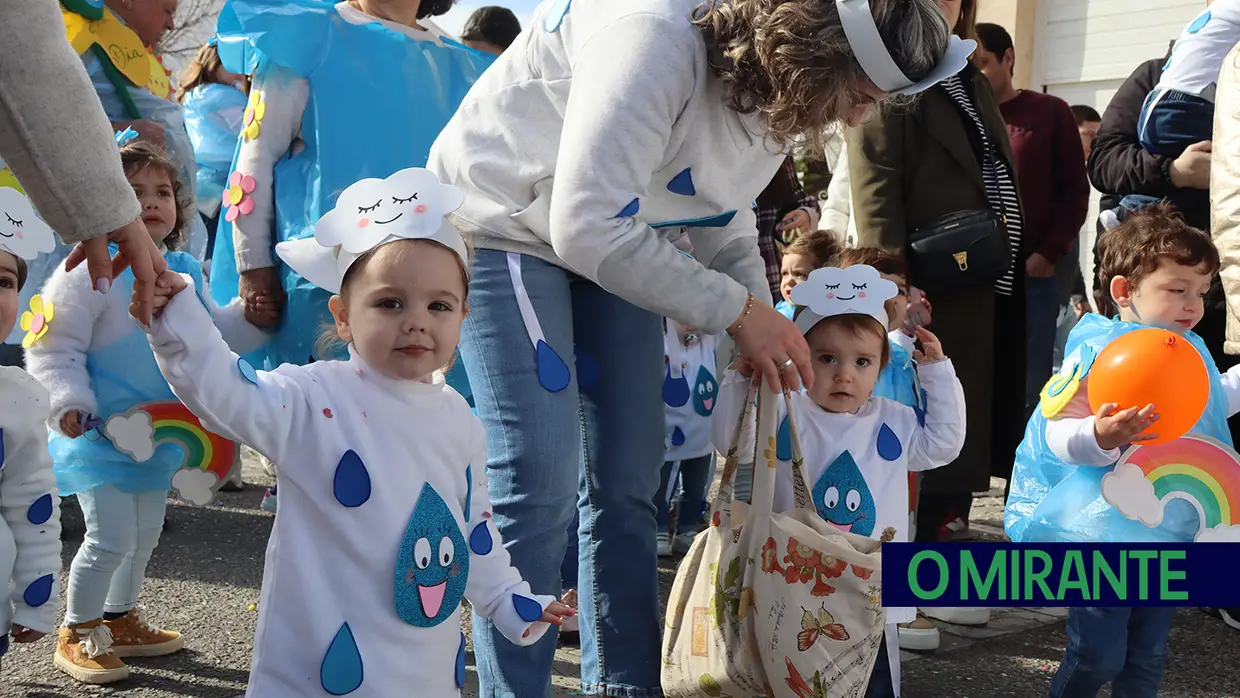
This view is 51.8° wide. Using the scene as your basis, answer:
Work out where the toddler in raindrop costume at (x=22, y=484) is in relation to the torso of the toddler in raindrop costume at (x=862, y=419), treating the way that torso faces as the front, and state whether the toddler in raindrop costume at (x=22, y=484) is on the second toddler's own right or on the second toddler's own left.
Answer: on the second toddler's own right

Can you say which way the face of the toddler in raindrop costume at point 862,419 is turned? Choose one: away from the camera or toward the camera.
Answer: toward the camera

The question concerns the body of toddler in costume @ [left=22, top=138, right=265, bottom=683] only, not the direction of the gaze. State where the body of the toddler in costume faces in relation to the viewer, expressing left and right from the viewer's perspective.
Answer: facing the viewer and to the right of the viewer

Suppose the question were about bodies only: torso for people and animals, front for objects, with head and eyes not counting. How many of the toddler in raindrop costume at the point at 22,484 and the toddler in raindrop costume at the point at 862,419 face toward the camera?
2

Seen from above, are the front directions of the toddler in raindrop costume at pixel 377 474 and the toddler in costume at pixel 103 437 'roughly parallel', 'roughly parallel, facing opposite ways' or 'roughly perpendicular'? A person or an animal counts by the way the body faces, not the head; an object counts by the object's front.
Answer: roughly parallel

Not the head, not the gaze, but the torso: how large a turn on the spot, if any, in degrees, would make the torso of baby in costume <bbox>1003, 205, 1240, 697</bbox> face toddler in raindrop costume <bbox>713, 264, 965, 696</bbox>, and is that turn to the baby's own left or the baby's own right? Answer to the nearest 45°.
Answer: approximately 135° to the baby's own right

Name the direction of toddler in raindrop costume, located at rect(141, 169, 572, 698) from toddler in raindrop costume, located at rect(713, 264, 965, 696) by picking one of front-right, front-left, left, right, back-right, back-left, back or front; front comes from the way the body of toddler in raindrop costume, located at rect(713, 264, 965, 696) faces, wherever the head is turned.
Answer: front-right

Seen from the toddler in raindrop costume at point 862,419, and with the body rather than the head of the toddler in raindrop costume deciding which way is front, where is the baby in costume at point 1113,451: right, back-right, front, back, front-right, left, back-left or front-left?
left

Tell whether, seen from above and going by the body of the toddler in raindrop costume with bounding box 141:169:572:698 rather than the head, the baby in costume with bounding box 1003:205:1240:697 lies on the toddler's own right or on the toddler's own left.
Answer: on the toddler's own left

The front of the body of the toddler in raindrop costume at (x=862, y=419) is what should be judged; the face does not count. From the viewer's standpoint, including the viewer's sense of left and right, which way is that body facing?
facing the viewer

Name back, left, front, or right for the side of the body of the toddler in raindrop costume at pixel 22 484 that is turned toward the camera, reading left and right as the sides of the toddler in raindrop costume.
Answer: front

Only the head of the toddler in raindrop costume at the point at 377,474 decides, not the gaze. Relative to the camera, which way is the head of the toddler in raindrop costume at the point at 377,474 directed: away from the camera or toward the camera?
toward the camera

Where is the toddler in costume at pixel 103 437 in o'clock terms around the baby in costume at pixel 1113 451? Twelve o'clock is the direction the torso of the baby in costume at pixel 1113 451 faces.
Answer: the toddler in costume at pixel 103 437 is roughly at 4 o'clock from the baby in costume at pixel 1113 451.
